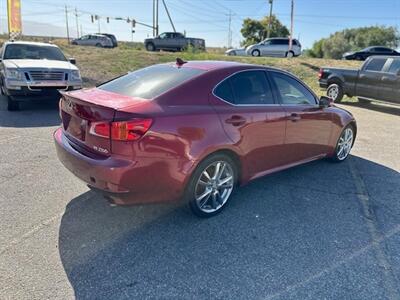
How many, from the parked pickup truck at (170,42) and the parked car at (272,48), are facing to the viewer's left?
2

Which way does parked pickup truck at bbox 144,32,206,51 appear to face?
to the viewer's left

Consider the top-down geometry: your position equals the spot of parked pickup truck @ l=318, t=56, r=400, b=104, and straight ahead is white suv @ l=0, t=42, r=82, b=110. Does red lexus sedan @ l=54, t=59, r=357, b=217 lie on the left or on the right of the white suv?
left

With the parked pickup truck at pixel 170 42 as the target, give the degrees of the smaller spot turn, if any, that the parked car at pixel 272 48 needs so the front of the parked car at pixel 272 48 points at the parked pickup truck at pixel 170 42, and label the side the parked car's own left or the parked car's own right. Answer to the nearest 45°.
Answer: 0° — it already faces it

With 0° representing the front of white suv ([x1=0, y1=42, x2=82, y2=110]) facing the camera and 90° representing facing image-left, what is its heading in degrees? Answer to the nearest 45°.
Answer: approximately 0°

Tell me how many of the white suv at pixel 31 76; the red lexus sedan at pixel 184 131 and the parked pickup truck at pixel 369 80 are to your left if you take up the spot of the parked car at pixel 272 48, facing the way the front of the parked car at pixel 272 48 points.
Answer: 3

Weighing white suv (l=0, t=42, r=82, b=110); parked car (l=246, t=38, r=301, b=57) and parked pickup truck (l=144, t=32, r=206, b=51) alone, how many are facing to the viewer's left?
2

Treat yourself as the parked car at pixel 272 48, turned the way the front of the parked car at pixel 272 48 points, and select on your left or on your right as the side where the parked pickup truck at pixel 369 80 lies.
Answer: on your left

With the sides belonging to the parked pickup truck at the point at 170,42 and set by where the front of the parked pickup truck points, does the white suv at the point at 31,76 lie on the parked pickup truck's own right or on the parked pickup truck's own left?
on the parked pickup truck's own left

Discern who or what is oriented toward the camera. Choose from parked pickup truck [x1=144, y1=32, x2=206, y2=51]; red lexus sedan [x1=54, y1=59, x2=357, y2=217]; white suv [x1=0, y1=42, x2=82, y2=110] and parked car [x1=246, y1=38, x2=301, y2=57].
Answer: the white suv

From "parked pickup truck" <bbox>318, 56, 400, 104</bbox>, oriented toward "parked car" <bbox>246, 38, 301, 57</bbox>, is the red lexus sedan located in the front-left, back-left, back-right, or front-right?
back-left

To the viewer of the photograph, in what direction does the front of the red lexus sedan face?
facing away from the viewer and to the right of the viewer

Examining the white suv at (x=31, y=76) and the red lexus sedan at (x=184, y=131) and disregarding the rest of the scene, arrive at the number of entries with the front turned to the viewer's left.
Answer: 0

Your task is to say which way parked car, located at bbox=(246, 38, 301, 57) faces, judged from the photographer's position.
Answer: facing to the left of the viewer

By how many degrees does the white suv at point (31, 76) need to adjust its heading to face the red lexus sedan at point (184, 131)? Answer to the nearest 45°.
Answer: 0° — it already faces it
